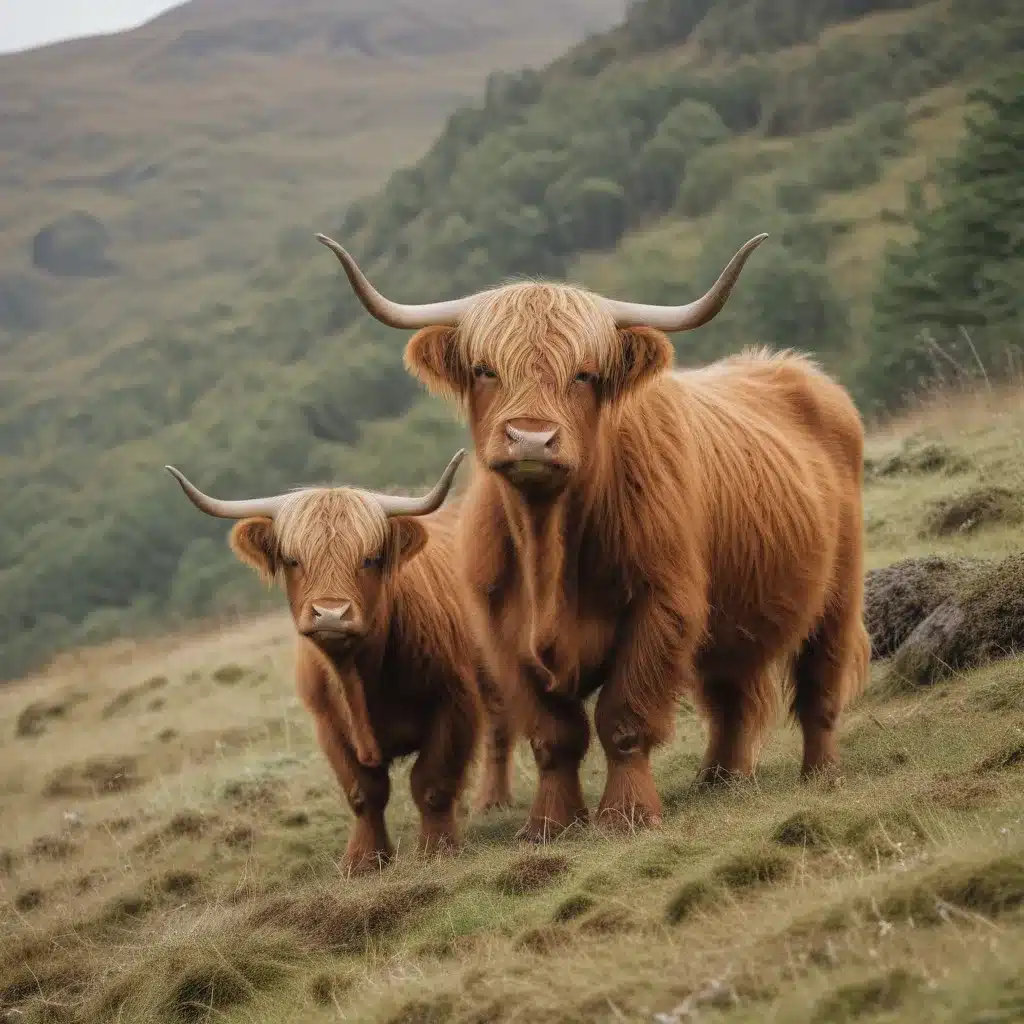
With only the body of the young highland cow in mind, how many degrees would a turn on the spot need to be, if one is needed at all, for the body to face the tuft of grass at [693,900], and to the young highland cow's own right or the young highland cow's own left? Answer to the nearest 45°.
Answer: approximately 45° to the young highland cow's own left

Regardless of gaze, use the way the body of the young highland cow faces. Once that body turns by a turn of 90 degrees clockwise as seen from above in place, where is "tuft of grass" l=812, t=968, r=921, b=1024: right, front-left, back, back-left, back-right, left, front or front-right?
back-left

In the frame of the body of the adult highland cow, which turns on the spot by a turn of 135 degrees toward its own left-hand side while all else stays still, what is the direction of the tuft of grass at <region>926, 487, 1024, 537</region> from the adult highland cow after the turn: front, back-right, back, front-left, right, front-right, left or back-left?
front-left

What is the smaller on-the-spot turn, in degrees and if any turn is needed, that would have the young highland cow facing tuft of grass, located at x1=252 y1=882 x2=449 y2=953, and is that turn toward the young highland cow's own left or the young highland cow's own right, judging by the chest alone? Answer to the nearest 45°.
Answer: approximately 45° to the young highland cow's own left

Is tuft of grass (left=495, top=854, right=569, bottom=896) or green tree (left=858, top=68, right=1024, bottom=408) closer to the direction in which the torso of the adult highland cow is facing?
the tuft of grass

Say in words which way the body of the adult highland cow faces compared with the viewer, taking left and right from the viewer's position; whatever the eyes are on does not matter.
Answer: facing the viewer and to the left of the viewer

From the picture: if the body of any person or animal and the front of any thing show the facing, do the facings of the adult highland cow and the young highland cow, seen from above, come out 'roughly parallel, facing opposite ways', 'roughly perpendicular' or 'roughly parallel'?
roughly parallel

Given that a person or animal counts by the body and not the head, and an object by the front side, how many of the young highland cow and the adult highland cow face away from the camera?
0

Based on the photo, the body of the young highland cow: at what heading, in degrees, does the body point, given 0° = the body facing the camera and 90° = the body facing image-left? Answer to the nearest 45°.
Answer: approximately 45°

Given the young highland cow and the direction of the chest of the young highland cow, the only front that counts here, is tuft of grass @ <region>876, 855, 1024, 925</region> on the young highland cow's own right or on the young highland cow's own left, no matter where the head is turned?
on the young highland cow's own left

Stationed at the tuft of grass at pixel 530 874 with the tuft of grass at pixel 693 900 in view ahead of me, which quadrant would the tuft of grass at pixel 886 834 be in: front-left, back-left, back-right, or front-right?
front-left

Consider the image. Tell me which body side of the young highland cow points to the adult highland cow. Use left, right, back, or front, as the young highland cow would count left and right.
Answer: left

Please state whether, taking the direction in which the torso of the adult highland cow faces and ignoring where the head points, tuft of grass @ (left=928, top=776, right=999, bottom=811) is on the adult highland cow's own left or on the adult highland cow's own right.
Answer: on the adult highland cow's own left

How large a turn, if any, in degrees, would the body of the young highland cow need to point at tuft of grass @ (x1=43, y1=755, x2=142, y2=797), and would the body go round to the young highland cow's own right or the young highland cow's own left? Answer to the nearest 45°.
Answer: approximately 90° to the young highland cow's own right

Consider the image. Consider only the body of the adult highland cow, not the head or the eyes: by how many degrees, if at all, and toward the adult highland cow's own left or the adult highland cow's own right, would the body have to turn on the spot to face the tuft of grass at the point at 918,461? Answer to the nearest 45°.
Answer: approximately 180°

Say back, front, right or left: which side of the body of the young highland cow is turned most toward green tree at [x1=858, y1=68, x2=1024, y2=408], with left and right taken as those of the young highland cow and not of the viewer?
back

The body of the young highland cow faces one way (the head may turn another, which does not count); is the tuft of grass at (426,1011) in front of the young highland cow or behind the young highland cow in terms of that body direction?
in front
